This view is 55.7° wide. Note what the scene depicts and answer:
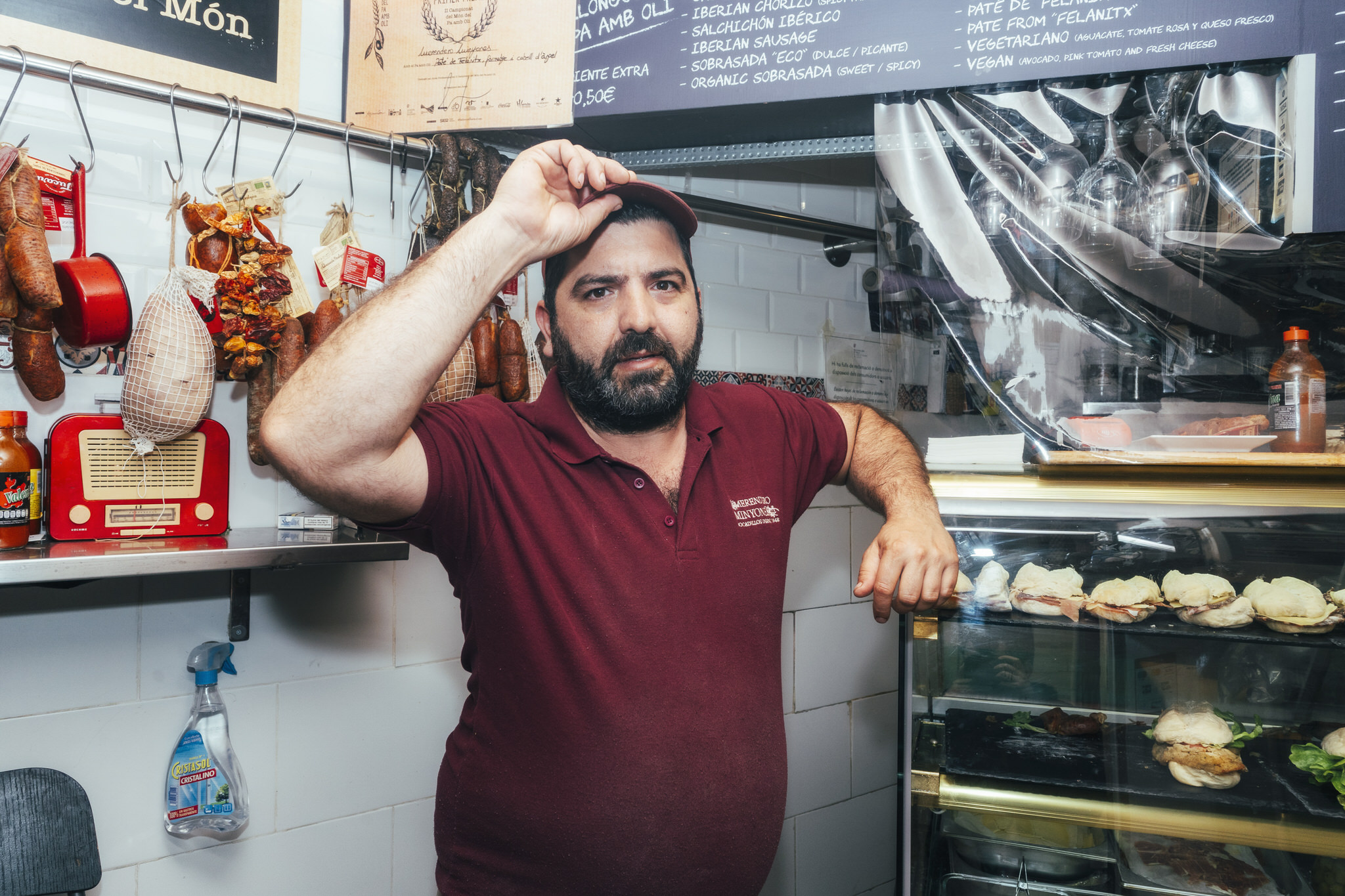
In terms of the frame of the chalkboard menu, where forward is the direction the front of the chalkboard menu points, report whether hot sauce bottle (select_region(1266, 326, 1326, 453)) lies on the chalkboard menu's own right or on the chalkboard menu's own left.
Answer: on the chalkboard menu's own left

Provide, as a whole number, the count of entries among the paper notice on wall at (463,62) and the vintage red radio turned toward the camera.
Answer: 2

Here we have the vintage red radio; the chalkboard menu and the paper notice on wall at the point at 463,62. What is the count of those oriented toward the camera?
3

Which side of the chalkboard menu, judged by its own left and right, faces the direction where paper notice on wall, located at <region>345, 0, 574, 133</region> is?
right

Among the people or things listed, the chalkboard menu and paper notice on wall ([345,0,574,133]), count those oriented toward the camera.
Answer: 2

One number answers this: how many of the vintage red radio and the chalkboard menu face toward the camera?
2
